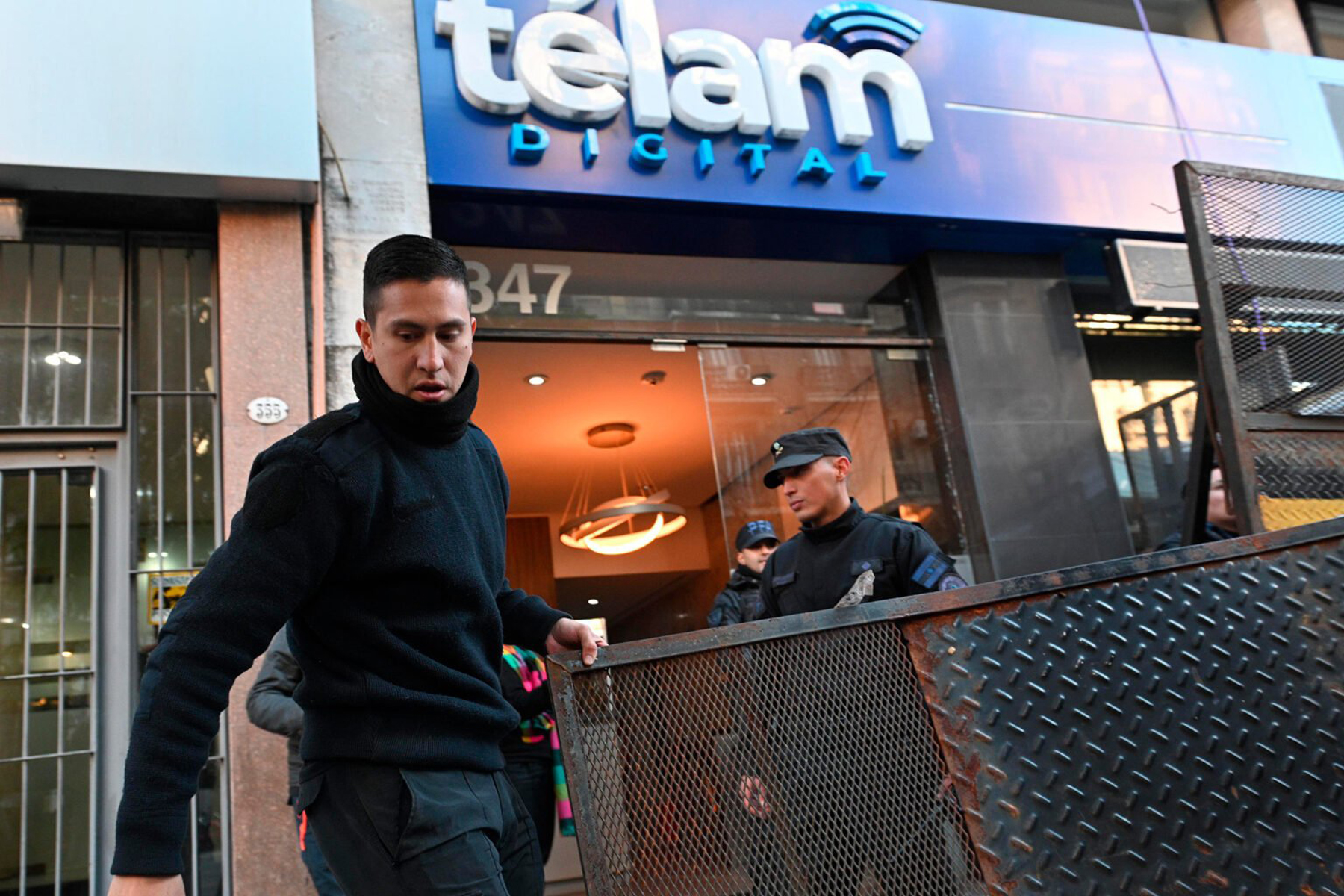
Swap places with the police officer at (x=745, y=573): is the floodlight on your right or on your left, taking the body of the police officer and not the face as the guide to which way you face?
on your left

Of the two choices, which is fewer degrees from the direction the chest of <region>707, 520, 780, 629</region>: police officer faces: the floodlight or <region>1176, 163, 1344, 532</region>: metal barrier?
the metal barrier

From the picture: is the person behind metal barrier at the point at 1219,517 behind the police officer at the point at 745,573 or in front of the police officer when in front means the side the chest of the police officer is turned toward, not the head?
in front

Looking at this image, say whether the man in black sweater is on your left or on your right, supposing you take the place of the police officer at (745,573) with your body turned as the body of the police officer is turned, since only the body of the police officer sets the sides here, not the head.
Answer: on your right

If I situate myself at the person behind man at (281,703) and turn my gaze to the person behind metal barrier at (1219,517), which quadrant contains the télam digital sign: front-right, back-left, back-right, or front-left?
front-left

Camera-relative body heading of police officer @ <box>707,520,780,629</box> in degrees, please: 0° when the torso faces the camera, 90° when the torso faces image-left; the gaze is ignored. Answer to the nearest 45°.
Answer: approximately 315°
